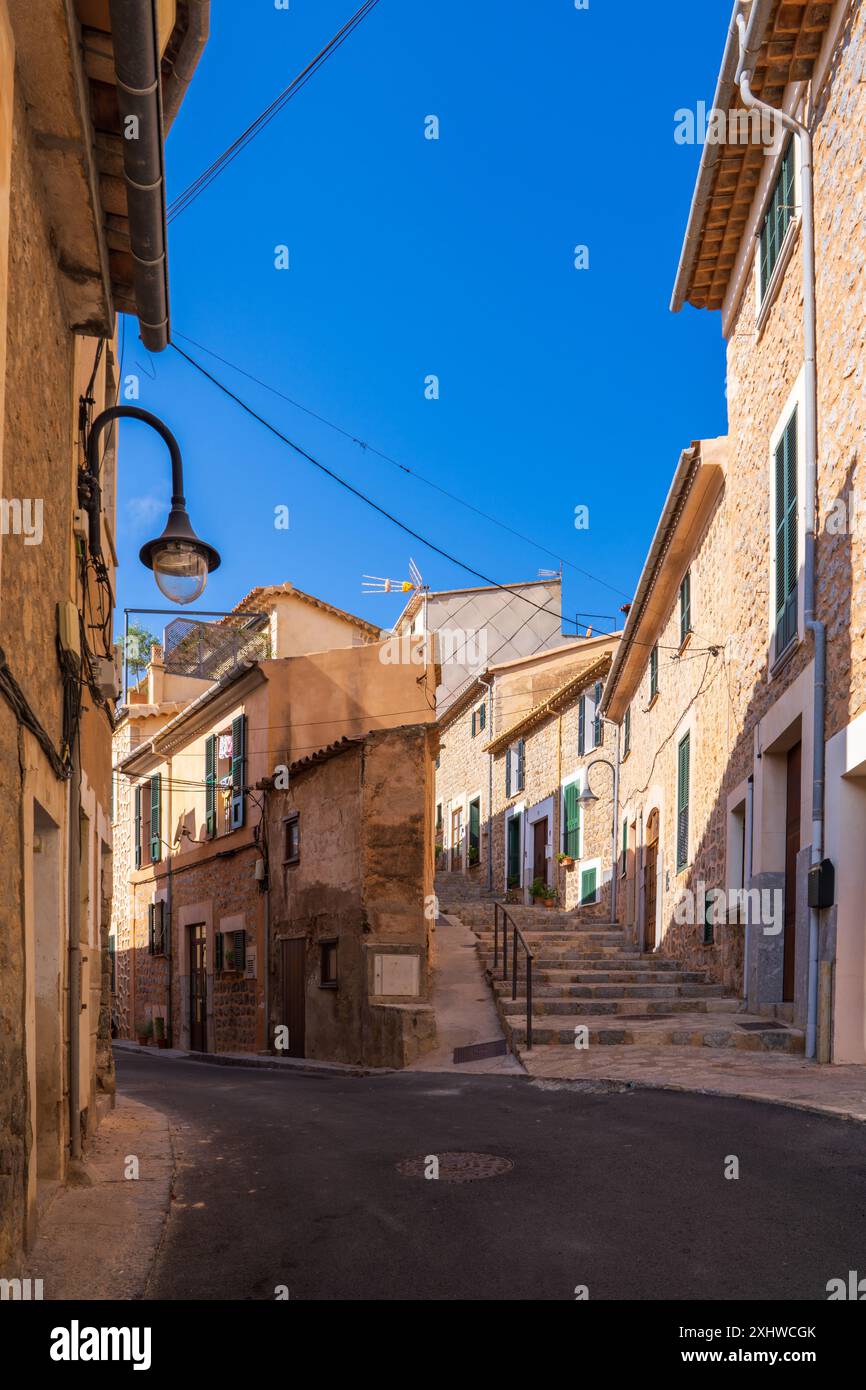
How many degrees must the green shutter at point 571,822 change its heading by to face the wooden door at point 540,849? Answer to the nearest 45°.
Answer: approximately 135° to its right

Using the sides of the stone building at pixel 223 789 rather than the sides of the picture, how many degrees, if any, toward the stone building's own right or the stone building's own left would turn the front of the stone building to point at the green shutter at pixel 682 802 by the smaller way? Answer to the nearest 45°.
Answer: approximately 90° to the stone building's own left

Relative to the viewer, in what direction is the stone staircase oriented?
toward the camera

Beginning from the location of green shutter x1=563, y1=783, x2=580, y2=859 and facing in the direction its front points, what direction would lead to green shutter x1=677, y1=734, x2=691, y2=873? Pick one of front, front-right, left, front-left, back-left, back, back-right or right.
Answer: front-left

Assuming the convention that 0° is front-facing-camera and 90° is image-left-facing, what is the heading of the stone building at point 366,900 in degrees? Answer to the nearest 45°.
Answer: approximately 45°

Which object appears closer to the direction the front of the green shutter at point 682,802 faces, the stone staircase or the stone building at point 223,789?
the stone building

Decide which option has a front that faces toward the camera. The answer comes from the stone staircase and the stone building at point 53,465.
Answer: the stone staircase

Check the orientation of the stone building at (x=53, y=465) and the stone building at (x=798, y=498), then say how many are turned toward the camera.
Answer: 0

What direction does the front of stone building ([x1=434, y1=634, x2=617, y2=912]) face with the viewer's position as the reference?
facing the viewer and to the left of the viewer

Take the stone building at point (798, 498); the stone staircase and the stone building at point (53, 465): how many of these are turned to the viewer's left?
1
